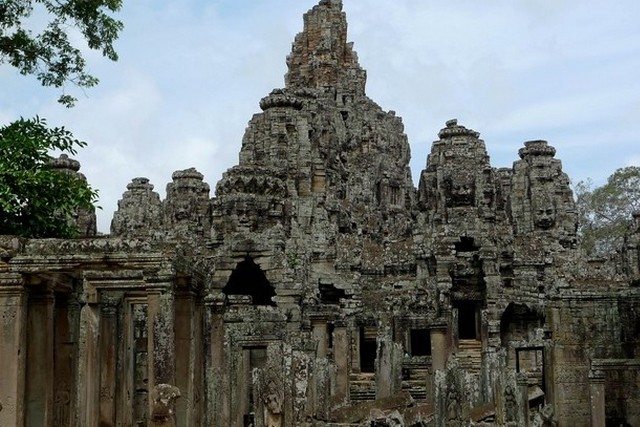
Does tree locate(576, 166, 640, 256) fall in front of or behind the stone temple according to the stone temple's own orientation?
behind

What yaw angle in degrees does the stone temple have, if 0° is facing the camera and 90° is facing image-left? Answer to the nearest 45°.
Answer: approximately 0°
